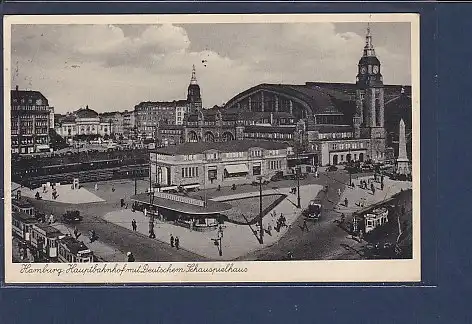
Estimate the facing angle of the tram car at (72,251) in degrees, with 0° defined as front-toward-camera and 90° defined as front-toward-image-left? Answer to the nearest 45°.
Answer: approximately 315°
